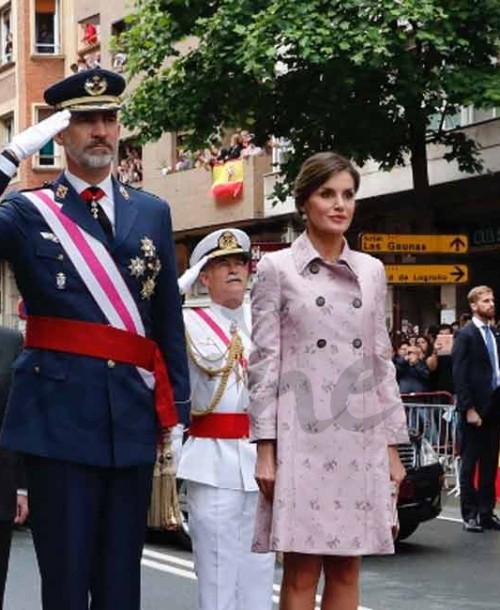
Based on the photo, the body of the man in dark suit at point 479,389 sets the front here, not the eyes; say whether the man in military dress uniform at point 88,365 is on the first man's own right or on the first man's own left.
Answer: on the first man's own right

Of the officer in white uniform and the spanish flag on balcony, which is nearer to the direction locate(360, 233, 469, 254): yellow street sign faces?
the officer in white uniform

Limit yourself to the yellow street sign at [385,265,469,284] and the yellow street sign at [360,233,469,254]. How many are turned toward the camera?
2

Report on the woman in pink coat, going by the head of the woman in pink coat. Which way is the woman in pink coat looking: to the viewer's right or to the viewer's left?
to the viewer's right

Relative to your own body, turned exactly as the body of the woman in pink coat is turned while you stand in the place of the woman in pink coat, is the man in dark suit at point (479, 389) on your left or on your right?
on your left

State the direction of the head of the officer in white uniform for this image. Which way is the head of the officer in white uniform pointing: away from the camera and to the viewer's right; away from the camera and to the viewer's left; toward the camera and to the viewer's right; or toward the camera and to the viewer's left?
toward the camera and to the viewer's right

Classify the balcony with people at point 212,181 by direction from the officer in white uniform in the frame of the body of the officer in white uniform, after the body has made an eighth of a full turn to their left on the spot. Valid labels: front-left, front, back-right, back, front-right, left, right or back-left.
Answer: left

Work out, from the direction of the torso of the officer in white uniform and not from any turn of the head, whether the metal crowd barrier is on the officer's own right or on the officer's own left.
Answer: on the officer's own left

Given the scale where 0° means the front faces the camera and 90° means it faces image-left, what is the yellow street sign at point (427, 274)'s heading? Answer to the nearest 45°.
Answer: approximately 0°

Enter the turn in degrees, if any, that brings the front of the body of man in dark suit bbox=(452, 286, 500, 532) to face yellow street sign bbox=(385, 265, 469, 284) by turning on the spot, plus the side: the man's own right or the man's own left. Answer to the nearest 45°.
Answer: approximately 135° to the man's own left

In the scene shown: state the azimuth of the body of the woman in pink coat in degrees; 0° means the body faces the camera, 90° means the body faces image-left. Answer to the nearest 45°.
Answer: approximately 315°

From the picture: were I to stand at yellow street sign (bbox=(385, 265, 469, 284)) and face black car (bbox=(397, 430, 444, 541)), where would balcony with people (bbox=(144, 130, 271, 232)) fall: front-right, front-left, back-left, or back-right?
back-right
